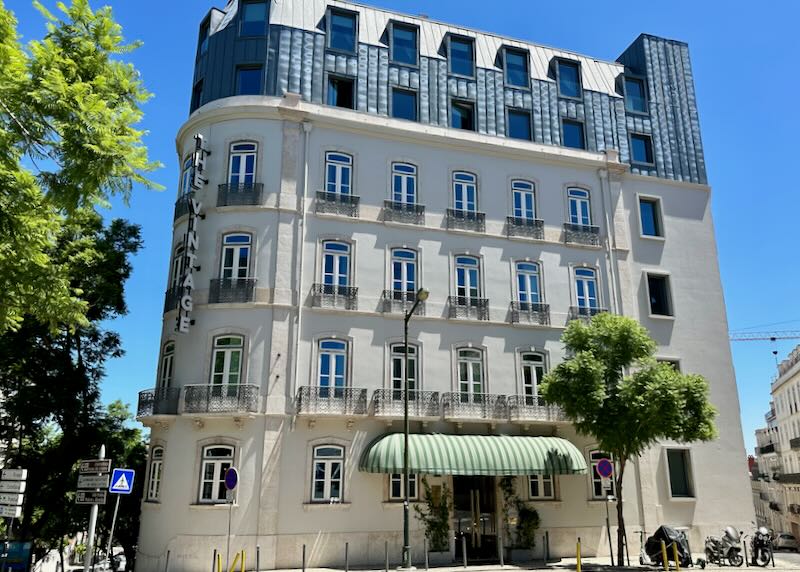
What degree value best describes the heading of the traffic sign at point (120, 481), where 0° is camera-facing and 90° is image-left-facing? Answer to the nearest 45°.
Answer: approximately 0°

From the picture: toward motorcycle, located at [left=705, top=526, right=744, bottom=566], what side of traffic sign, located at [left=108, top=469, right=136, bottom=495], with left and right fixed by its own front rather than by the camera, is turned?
left
